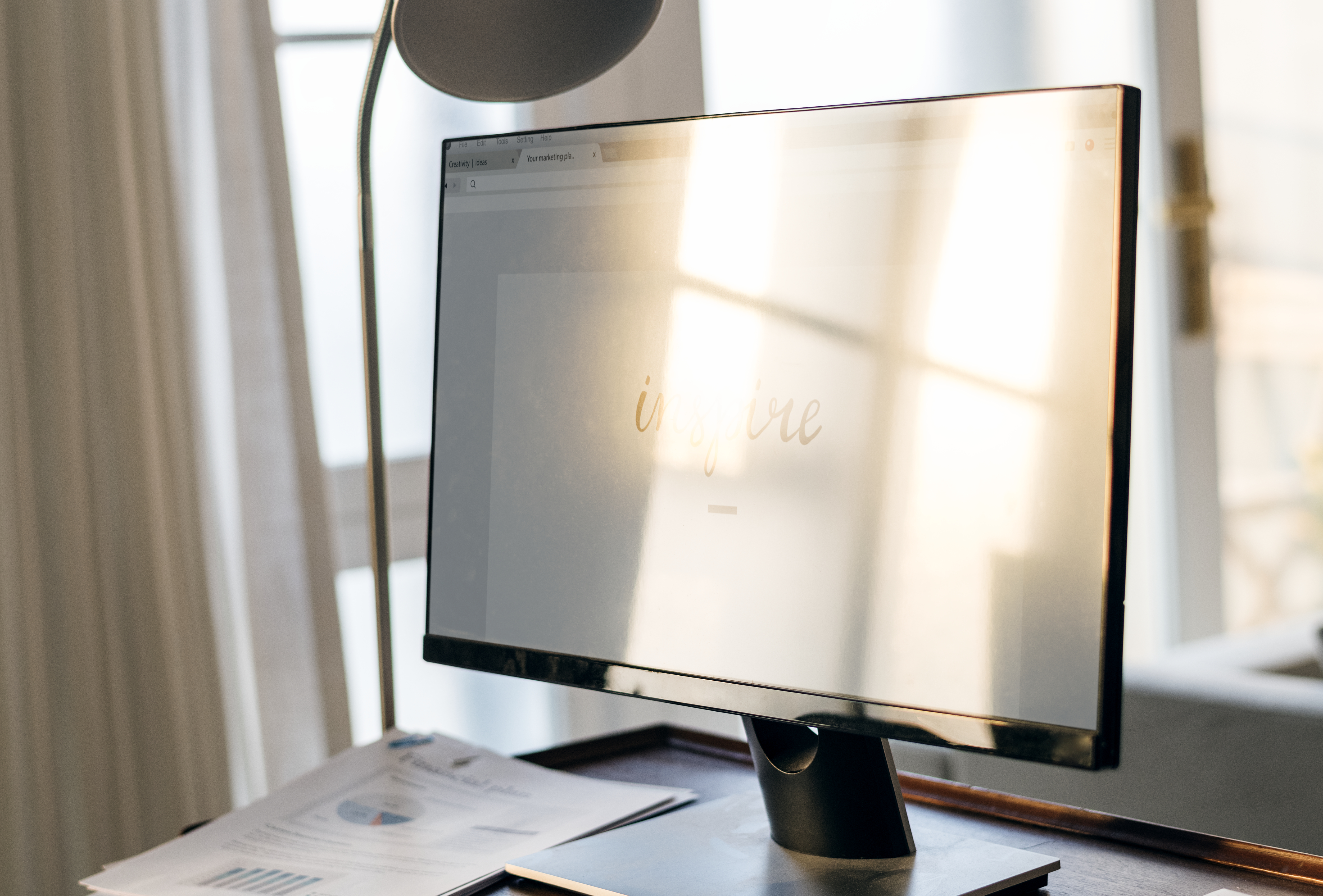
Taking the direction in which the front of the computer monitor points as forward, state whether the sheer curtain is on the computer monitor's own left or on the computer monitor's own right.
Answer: on the computer monitor's own right

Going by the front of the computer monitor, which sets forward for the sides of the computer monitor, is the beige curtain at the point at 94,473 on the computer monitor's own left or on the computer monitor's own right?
on the computer monitor's own right

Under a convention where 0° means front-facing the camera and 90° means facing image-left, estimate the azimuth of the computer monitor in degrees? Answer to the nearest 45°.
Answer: approximately 45°
